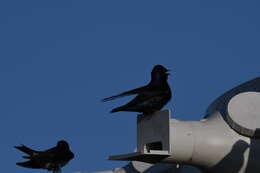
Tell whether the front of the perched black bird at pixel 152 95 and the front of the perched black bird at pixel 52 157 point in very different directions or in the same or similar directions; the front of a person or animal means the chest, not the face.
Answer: same or similar directions

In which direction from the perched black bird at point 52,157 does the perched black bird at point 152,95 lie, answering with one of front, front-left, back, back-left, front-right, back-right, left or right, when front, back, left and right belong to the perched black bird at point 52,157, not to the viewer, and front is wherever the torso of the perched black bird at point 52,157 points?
front-right

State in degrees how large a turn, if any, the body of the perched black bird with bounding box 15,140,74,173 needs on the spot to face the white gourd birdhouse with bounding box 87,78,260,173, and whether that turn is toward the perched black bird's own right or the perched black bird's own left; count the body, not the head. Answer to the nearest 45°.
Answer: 0° — it already faces it

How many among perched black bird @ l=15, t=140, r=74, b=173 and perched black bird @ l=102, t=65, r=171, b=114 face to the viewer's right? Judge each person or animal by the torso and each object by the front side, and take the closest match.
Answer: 2

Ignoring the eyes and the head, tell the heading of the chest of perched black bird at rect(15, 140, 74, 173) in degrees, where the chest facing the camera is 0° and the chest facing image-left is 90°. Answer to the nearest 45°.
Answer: approximately 270°

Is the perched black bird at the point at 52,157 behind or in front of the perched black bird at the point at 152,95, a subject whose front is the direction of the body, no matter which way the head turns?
behind

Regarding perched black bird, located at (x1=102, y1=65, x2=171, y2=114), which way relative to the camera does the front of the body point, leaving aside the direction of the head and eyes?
to the viewer's right
